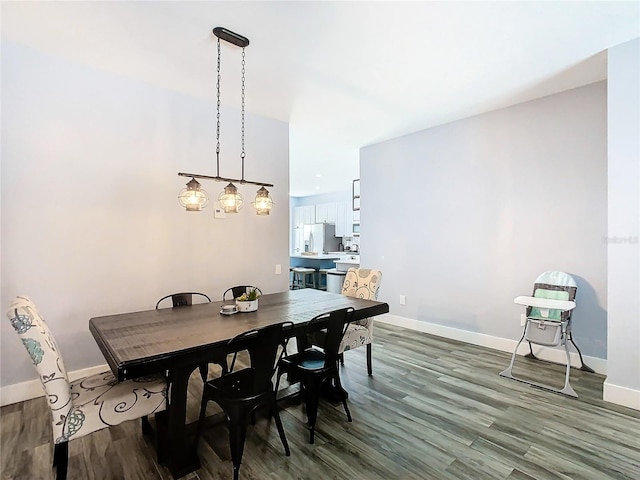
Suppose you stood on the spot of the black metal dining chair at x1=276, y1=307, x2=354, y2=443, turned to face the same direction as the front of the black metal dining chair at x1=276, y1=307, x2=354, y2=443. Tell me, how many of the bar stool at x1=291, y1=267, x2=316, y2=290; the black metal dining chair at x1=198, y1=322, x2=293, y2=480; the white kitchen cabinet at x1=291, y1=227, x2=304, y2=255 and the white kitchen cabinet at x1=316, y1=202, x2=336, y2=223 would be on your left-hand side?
1

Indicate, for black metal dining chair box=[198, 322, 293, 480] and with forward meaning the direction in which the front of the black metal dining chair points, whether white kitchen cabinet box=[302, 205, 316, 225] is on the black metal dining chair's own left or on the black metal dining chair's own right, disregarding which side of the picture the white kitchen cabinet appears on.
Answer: on the black metal dining chair's own right

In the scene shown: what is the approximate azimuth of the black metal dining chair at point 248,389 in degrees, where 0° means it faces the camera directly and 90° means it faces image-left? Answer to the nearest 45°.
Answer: approximately 135°

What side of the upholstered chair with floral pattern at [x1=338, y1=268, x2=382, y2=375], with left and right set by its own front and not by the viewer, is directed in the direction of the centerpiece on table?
front

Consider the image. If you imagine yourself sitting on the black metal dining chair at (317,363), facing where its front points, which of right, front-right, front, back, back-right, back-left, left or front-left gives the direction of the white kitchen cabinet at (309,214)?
front-right

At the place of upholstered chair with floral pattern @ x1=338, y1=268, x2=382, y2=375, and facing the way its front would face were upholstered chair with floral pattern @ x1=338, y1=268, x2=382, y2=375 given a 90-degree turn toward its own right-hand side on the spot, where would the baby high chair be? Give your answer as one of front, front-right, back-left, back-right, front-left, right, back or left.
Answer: back-right

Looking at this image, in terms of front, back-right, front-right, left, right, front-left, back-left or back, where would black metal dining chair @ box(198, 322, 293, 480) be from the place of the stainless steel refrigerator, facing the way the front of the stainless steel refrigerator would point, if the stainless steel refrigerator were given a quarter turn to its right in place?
back-left

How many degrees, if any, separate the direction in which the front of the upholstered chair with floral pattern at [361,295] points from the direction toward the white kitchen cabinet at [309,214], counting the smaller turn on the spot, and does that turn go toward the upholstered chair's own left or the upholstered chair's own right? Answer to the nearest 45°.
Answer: approximately 135° to the upholstered chair's own right

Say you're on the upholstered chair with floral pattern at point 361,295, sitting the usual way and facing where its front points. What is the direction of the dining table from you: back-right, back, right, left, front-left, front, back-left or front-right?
front

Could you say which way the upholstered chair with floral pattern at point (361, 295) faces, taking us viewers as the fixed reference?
facing the viewer and to the left of the viewer

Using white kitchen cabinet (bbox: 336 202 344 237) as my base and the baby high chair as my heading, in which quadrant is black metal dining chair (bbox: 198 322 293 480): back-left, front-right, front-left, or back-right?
front-right

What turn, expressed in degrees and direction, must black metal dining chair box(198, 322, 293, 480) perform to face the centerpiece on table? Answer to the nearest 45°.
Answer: approximately 45° to its right

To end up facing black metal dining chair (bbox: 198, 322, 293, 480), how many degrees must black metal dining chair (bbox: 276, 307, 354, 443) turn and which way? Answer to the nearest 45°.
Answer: approximately 90° to its left

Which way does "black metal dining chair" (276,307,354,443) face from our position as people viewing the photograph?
facing away from the viewer and to the left of the viewer

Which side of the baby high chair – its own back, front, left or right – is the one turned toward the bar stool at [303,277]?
right

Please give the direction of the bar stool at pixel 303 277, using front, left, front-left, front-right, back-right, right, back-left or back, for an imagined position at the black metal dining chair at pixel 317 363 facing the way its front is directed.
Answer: front-right

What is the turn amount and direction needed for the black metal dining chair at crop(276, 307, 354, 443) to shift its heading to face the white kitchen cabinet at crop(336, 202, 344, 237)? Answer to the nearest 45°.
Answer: approximately 45° to its right

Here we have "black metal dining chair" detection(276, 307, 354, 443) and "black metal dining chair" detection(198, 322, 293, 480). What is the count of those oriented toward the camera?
0
